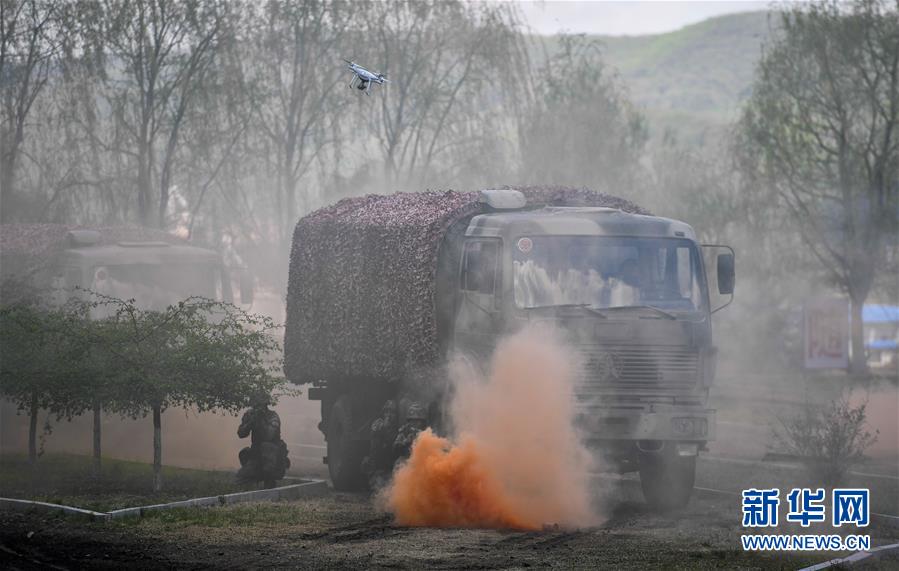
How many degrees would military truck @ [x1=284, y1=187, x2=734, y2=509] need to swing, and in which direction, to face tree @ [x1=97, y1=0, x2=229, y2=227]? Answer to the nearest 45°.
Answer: approximately 180°

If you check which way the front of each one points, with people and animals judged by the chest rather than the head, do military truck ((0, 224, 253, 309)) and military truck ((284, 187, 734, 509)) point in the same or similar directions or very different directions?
same or similar directions

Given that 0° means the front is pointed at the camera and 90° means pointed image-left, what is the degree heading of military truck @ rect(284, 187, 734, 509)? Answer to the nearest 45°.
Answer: approximately 315°

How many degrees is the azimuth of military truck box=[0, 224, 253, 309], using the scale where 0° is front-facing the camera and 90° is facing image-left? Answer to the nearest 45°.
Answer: approximately 315°

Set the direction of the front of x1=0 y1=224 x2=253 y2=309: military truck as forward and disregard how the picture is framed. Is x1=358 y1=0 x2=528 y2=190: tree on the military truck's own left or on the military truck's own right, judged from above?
on the military truck's own left

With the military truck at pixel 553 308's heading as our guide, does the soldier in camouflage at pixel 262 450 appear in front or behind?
behind

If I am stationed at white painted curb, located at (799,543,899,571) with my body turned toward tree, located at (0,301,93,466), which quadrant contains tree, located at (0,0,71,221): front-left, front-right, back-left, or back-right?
front-right

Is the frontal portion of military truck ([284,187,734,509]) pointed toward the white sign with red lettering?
no

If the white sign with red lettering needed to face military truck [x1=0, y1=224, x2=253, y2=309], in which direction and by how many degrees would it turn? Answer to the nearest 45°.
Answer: approximately 45° to its right

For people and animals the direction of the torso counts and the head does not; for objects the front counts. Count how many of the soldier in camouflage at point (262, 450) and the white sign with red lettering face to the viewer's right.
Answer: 0

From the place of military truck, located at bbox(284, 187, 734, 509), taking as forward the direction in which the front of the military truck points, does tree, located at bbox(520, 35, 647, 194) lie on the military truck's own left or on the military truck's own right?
on the military truck's own left

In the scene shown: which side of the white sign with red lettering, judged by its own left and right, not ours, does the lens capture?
front

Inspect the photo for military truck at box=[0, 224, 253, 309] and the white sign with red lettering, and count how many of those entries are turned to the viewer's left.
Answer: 0
